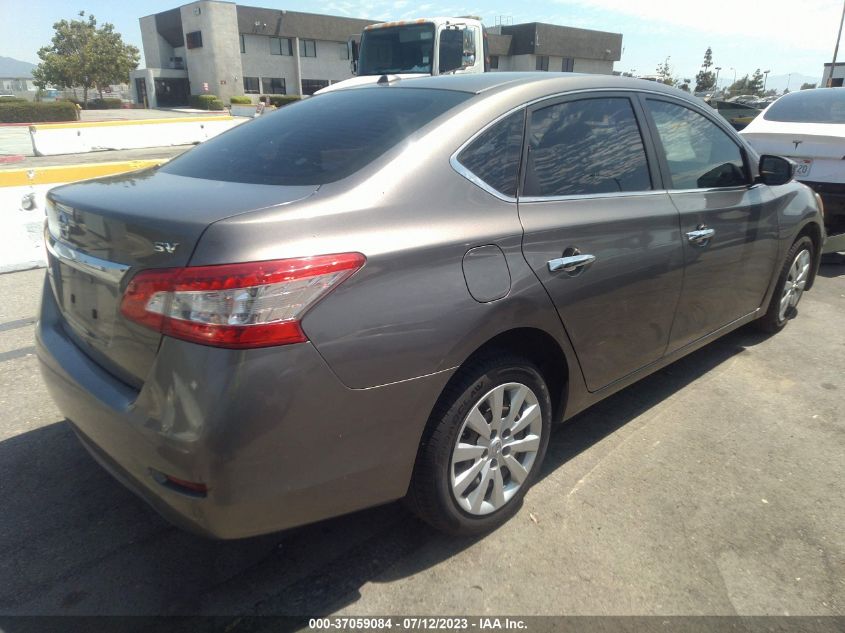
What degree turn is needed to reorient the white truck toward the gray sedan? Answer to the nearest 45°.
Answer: approximately 45° to its left

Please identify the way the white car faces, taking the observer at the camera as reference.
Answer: facing away from the viewer and to the right of the viewer

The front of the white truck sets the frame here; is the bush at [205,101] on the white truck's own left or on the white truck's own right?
on the white truck's own right

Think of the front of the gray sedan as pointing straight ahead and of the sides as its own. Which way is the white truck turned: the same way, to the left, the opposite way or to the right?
the opposite way

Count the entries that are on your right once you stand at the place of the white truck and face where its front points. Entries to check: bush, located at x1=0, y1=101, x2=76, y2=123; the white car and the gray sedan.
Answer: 1

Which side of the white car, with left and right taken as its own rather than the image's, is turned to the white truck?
left

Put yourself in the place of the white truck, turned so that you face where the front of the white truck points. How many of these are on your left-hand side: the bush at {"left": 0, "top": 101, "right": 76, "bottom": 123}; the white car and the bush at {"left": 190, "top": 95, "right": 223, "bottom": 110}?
1

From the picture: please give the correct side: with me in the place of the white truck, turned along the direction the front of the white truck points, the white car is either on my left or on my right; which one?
on my left

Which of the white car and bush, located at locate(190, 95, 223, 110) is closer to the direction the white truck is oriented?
the white car

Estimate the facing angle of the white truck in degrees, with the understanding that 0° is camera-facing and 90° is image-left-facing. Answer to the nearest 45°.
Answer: approximately 45°

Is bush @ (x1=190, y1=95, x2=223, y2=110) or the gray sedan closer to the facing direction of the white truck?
the gray sedan

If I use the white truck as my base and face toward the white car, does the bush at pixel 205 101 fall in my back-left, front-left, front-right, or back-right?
back-left

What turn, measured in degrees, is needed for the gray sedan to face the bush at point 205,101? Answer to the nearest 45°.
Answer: approximately 45° to its left

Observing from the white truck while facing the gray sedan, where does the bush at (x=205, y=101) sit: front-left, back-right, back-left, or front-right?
back-right

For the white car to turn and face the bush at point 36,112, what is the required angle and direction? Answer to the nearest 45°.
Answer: approximately 135° to its left

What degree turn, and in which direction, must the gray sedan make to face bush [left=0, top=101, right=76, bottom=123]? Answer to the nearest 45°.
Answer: approximately 90° to its left

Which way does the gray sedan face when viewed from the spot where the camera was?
facing away from the viewer and to the right of the viewer
